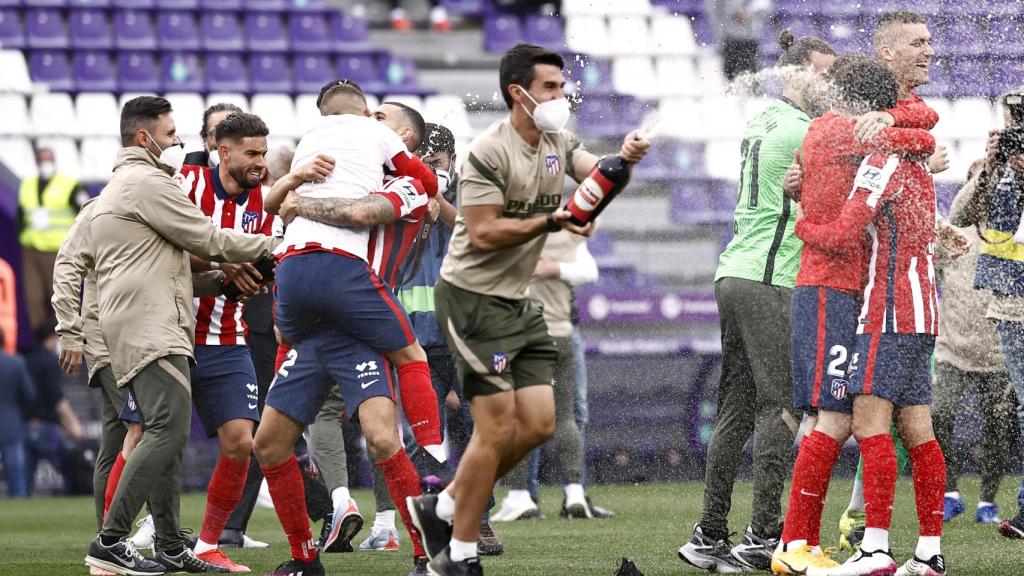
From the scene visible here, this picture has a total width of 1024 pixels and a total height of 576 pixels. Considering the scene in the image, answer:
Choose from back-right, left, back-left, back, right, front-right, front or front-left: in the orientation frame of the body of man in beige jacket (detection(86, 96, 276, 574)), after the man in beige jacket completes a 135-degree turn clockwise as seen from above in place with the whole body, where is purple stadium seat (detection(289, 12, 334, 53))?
back-right

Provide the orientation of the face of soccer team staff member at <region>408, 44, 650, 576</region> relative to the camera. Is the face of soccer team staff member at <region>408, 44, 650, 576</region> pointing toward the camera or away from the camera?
toward the camera

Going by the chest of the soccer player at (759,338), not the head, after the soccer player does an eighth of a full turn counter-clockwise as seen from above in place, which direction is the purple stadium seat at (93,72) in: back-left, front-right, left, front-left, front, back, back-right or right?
front-left

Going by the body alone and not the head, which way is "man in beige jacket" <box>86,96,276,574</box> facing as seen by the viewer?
to the viewer's right

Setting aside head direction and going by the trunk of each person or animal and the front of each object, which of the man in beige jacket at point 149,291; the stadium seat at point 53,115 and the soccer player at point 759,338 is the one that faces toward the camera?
the stadium seat

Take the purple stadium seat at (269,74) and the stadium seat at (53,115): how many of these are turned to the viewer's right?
0

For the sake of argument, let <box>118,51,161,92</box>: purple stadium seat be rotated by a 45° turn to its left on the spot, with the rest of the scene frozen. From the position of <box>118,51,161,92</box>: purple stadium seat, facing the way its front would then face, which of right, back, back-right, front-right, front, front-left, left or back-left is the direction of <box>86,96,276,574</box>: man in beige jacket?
front-right

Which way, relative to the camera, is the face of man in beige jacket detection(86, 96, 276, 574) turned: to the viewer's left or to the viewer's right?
to the viewer's right

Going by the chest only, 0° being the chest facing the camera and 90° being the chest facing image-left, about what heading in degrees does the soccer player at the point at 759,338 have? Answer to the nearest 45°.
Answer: approximately 225°

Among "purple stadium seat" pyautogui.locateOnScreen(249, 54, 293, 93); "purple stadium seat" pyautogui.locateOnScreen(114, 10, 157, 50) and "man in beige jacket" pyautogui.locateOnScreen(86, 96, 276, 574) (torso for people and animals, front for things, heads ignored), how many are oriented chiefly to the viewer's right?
1

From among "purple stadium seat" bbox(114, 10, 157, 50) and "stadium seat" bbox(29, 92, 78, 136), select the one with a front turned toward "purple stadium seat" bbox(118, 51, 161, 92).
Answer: "purple stadium seat" bbox(114, 10, 157, 50)

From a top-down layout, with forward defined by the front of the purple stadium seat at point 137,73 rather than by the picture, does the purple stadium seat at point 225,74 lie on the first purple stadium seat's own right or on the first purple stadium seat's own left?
on the first purple stadium seat's own left

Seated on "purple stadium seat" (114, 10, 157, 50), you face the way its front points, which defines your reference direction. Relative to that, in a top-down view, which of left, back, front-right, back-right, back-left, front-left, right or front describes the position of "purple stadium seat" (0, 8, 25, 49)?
right

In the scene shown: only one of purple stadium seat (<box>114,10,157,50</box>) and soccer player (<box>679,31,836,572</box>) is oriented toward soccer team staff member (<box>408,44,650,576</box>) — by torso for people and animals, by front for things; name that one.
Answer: the purple stadium seat

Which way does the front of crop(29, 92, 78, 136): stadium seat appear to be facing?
toward the camera

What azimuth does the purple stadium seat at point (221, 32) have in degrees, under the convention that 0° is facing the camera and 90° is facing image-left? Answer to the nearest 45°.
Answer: approximately 0°

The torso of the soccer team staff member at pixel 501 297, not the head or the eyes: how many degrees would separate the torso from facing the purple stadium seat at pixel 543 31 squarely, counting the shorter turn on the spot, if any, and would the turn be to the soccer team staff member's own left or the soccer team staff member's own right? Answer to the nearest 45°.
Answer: approximately 135° to the soccer team staff member's own left
